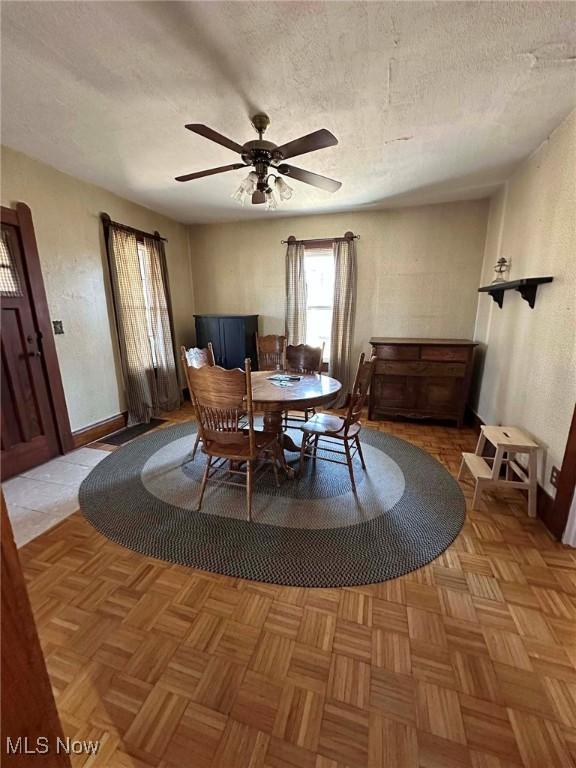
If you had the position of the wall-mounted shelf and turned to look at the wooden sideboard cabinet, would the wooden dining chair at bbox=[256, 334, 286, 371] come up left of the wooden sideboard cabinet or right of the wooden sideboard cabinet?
left

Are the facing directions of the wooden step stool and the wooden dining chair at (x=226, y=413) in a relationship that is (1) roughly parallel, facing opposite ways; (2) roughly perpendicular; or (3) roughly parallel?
roughly perpendicular

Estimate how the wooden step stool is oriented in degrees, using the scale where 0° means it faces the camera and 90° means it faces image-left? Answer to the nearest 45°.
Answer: approximately 90°

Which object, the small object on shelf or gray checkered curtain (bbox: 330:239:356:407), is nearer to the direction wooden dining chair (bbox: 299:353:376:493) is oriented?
the gray checkered curtain

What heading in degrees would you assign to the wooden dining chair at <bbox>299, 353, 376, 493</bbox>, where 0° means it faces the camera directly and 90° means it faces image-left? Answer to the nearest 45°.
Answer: approximately 135°

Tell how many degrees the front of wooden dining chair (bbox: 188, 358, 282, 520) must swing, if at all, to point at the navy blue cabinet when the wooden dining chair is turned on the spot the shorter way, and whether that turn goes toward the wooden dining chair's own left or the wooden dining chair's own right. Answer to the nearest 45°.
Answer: approximately 45° to the wooden dining chair's own left

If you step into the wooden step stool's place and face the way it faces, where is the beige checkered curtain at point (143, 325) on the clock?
The beige checkered curtain is roughly at 12 o'clock from the wooden step stool.

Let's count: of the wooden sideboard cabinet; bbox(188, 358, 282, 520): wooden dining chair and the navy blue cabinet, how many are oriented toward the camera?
2

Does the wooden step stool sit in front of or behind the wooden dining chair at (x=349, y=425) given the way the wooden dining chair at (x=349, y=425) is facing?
behind

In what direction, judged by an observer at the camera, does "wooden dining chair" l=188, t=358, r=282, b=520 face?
facing away from the viewer and to the right of the viewer
